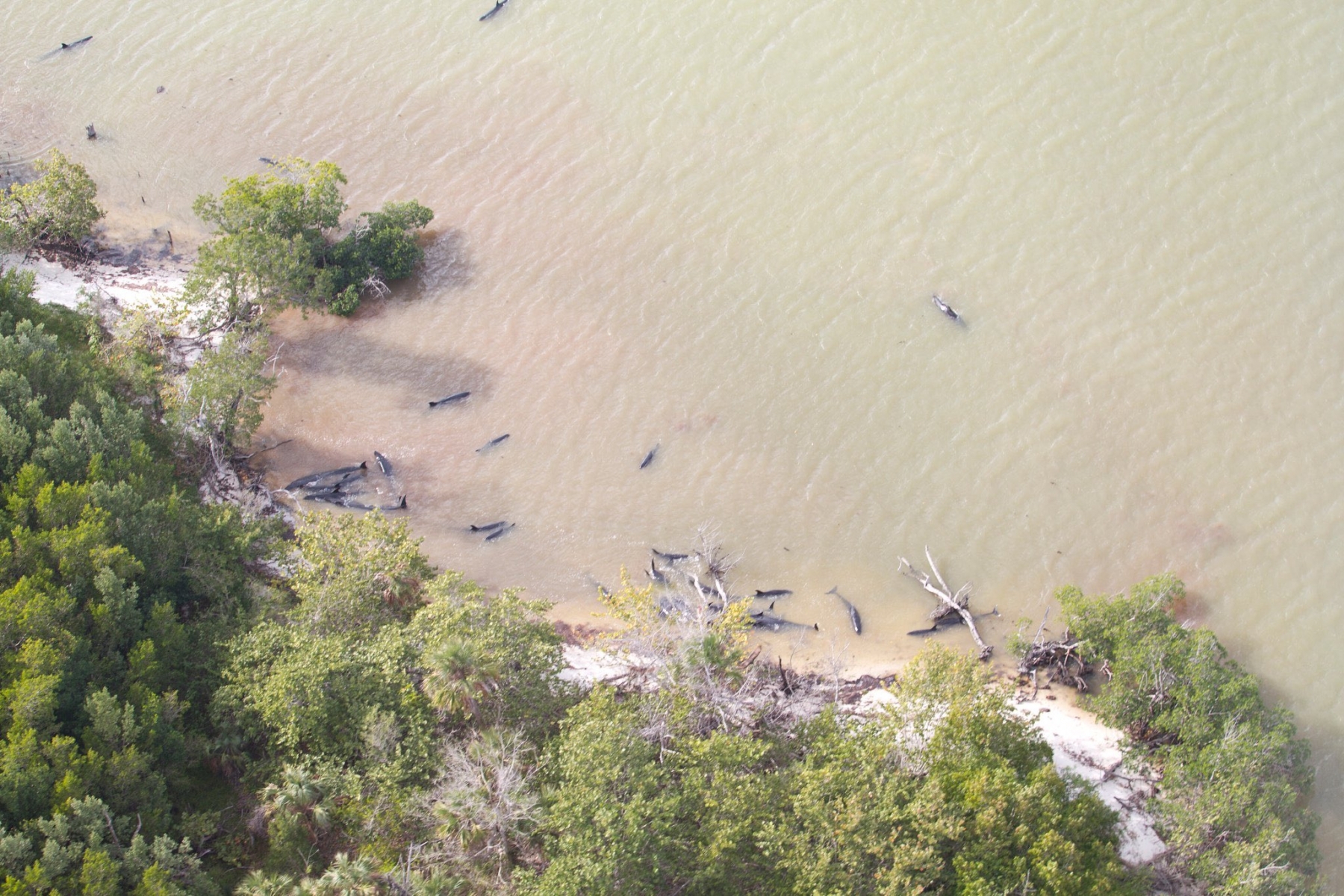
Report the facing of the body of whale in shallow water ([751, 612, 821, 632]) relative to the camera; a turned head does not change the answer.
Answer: to the viewer's left

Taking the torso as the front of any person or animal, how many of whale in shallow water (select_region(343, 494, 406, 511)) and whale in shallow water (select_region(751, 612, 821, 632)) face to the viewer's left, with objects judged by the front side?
2

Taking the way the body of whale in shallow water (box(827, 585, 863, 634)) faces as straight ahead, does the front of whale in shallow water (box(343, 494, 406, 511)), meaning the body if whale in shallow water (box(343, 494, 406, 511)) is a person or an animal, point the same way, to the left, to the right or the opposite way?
to the right

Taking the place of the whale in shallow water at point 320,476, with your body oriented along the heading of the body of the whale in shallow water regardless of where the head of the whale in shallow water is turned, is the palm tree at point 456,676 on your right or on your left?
on your left

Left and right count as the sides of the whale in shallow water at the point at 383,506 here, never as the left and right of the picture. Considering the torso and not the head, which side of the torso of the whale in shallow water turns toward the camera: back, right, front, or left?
left

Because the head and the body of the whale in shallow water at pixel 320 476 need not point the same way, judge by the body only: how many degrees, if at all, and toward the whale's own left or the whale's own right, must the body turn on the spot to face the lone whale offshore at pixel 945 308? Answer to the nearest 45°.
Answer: approximately 135° to the whale's own left

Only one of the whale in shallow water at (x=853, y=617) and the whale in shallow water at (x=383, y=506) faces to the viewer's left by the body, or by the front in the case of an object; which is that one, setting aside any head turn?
the whale in shallow water at (x=383, y=506)

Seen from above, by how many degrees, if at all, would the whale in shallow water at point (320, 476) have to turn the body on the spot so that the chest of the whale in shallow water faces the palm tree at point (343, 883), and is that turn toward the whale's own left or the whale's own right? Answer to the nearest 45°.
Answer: approximately 45° to the whale's own left

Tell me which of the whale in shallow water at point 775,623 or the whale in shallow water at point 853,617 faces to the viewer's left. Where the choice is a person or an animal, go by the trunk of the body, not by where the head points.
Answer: the whale in shallow water at point 775,623

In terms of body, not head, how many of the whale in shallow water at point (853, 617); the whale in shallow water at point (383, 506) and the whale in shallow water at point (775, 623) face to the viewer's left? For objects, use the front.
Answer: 2

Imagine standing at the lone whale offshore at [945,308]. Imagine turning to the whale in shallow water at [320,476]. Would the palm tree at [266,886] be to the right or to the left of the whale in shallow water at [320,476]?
left
